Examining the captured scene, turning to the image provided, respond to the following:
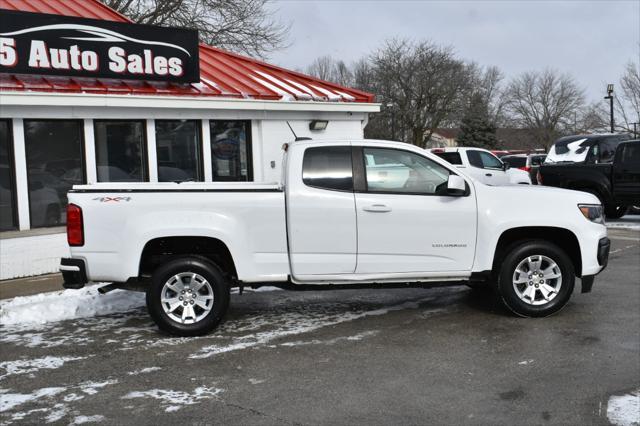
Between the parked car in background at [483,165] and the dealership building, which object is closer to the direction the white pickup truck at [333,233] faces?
the parked car in background

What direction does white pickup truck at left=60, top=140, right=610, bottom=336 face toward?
to the viewer's right

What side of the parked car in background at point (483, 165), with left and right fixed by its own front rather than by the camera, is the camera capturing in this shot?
right

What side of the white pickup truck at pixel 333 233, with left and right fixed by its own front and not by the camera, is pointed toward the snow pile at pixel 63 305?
back

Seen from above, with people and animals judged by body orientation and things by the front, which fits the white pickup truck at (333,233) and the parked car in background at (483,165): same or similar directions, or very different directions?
same or similar directions

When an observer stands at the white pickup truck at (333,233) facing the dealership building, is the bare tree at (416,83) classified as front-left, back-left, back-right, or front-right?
front-right

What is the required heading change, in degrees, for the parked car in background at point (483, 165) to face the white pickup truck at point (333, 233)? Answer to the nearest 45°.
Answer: approximately 90° to its right

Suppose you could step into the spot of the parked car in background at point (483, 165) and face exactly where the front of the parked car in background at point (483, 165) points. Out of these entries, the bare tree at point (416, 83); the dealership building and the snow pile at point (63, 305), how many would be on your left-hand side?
1

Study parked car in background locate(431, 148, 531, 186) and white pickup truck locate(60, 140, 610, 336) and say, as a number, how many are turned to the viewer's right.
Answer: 2

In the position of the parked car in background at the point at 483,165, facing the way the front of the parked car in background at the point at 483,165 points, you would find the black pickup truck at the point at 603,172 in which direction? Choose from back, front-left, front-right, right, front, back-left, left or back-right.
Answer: front-right

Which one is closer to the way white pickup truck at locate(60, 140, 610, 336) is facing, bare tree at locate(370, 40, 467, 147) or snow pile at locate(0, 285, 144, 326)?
the bare tree

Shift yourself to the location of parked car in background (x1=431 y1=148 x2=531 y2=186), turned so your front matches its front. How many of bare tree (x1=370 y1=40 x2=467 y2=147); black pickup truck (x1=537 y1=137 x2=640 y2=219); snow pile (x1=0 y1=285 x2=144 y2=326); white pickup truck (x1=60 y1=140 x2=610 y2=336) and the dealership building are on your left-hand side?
1

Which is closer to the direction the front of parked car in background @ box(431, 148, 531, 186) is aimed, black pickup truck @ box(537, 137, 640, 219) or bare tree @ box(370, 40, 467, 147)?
the black pickup truck

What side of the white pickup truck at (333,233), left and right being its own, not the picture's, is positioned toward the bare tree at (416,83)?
left

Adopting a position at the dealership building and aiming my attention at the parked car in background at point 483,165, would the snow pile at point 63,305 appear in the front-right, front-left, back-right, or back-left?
back-right

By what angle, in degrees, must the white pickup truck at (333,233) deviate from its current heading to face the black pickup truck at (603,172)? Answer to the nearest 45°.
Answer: approximately 45° to its left

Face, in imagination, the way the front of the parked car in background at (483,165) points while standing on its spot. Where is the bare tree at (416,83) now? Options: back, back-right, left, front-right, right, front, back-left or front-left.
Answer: left
